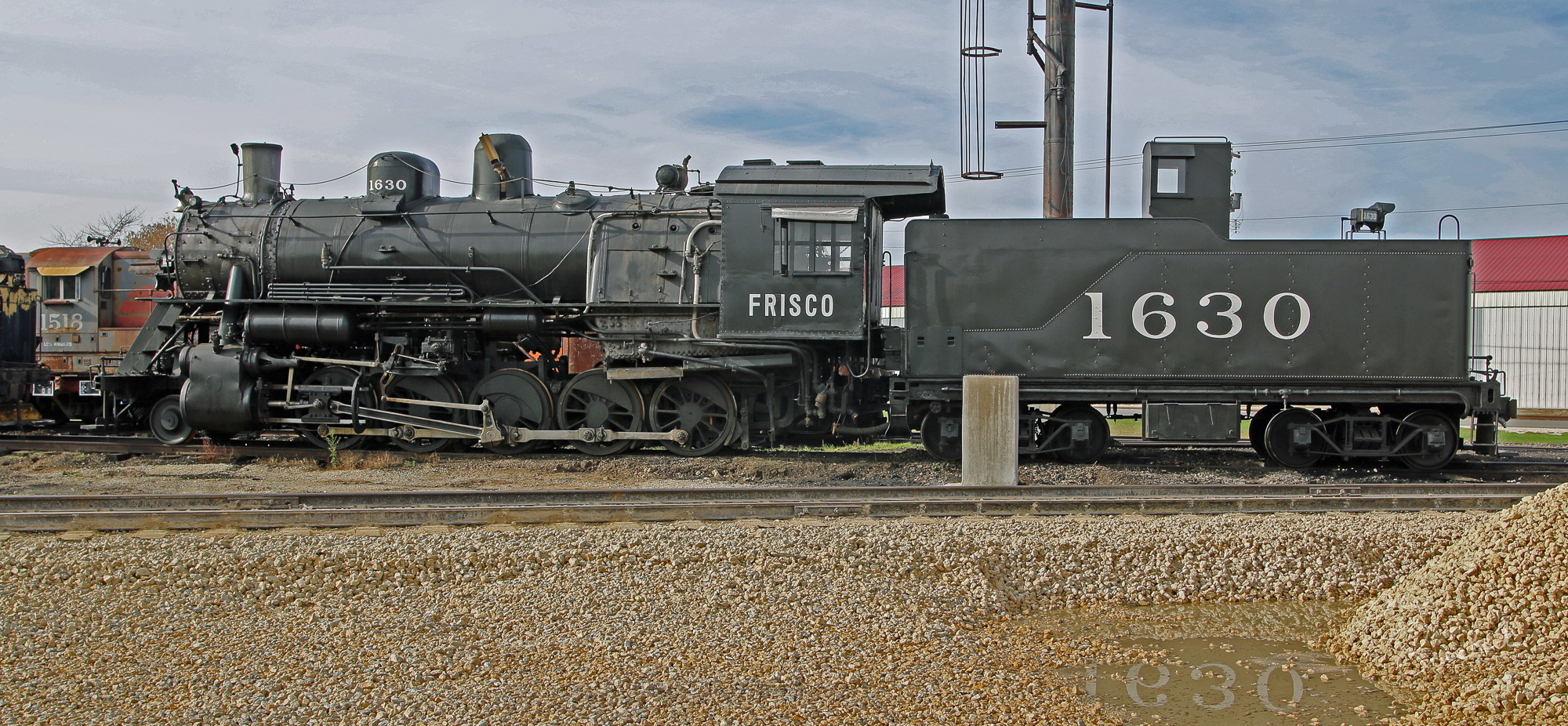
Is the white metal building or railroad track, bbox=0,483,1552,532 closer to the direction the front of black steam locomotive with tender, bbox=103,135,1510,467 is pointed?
the railroad track

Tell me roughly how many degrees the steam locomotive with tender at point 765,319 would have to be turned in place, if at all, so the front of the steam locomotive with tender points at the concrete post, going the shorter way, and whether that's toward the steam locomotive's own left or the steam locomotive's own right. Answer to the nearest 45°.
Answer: approximately 135° to the steam locomotive's own left

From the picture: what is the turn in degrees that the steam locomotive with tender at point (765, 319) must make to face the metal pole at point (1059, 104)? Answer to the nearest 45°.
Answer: approximately 135° to its right

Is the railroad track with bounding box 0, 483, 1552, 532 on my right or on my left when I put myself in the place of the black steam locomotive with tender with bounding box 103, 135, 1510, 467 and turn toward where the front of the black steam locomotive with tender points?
on my left

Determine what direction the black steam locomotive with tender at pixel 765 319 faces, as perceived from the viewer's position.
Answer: facing to the left of the viewer

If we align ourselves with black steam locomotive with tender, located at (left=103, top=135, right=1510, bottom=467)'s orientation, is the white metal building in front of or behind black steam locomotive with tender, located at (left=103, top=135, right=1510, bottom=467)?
behind
